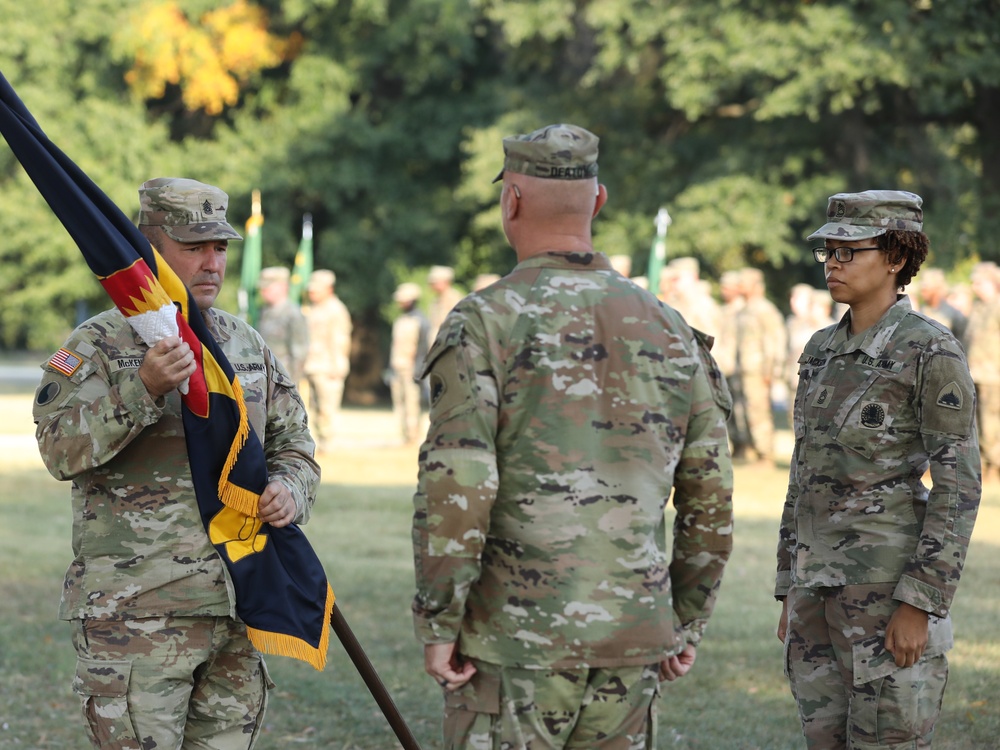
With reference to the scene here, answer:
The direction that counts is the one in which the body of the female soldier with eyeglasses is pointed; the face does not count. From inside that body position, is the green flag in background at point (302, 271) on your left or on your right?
on your right

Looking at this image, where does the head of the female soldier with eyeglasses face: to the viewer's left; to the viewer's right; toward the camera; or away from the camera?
to the viewer's left

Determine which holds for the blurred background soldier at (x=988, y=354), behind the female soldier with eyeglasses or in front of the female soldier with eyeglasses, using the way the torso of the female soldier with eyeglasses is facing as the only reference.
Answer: behind

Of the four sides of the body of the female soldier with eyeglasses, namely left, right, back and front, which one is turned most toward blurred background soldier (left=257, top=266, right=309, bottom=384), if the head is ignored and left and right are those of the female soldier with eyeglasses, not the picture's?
right

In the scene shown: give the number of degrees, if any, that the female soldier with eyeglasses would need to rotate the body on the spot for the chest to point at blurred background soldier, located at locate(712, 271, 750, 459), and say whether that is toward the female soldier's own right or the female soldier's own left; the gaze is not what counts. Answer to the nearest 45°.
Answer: approximately 135° to the female soldier's own right

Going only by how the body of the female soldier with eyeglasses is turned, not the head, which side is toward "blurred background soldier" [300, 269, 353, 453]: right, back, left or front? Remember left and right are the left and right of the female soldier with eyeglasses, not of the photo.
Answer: right

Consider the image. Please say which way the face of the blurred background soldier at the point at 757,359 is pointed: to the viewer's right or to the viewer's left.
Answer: to the viewer's left

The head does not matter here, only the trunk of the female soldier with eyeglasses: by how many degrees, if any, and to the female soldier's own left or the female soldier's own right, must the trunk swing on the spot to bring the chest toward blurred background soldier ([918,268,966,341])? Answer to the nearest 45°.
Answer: approximately 135° to the female soldier's own right

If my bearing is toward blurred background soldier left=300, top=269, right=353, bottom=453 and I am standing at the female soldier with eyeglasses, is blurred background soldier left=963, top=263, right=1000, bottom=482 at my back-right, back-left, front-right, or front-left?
front-right

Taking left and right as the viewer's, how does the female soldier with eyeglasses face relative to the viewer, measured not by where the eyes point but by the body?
facing the viewer and to the left of the viewer

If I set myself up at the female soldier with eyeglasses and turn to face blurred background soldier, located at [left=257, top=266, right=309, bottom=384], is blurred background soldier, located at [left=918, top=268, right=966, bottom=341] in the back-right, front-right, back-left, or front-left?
front-right
